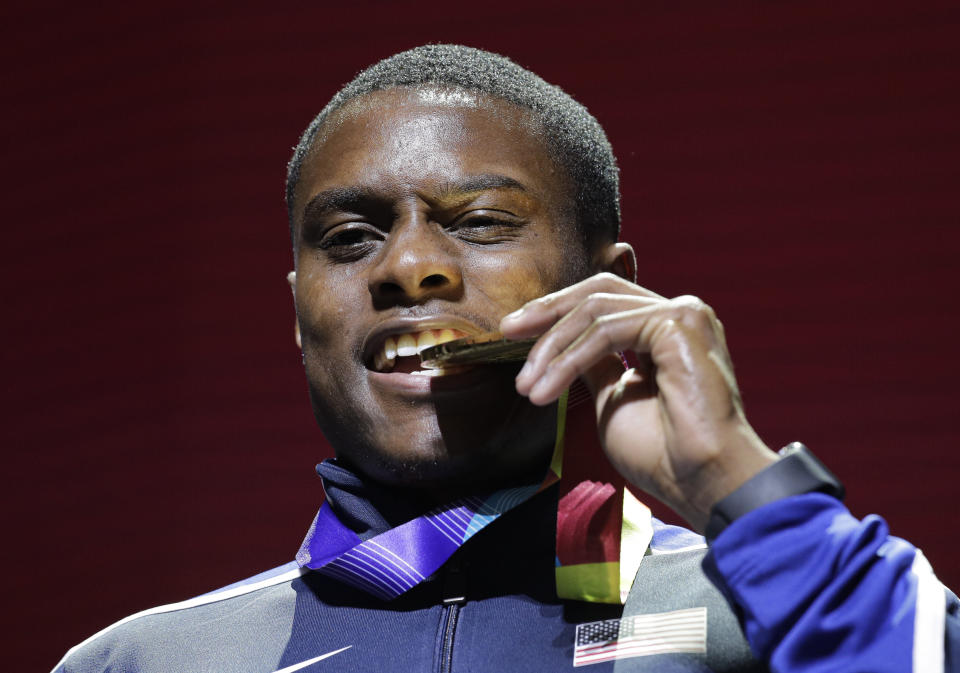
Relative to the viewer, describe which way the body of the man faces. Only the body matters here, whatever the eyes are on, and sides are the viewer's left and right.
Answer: facing the viewer
